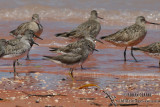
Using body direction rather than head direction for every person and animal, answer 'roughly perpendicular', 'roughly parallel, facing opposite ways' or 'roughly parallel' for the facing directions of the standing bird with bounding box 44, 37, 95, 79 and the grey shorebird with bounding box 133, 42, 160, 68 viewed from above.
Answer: roughly parallel

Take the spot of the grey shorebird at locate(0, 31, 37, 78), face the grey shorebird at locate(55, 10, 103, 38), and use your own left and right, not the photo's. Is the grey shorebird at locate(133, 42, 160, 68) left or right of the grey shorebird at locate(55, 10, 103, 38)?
right

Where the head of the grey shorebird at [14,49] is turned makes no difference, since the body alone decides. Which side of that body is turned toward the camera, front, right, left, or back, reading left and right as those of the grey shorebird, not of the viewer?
right

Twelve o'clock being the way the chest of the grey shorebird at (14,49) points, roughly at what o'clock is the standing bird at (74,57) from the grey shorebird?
The standing bird is roughly at 1 o'clock from the grey shorebird.

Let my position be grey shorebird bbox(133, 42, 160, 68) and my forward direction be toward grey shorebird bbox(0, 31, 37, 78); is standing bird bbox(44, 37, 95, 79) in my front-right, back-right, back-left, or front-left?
front-left

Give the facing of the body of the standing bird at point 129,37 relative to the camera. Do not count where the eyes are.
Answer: to the viewer's right

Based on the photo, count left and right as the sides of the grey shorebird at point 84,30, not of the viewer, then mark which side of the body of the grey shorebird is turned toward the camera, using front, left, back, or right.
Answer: right
